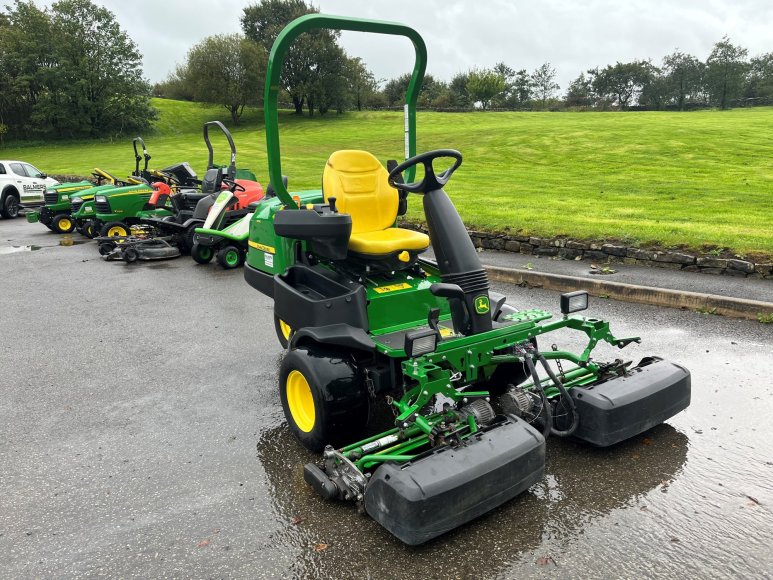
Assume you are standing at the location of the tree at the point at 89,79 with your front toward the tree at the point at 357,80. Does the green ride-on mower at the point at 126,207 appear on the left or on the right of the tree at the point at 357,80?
right

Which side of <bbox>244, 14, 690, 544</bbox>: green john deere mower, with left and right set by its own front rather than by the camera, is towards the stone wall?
left

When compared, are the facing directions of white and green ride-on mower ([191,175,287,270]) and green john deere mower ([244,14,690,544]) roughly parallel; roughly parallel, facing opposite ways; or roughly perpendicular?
roughly perpendicular

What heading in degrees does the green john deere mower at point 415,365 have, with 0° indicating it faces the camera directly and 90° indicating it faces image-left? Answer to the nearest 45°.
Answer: approximately 315°

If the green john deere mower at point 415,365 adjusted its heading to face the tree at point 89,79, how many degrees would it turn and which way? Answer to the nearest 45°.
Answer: approximately 180°

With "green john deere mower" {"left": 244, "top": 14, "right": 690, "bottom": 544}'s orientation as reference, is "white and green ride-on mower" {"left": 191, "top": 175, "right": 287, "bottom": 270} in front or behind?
behind

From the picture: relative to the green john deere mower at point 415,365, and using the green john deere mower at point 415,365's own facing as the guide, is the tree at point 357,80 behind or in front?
behind

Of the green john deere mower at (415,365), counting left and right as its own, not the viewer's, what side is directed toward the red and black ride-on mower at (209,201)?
back
